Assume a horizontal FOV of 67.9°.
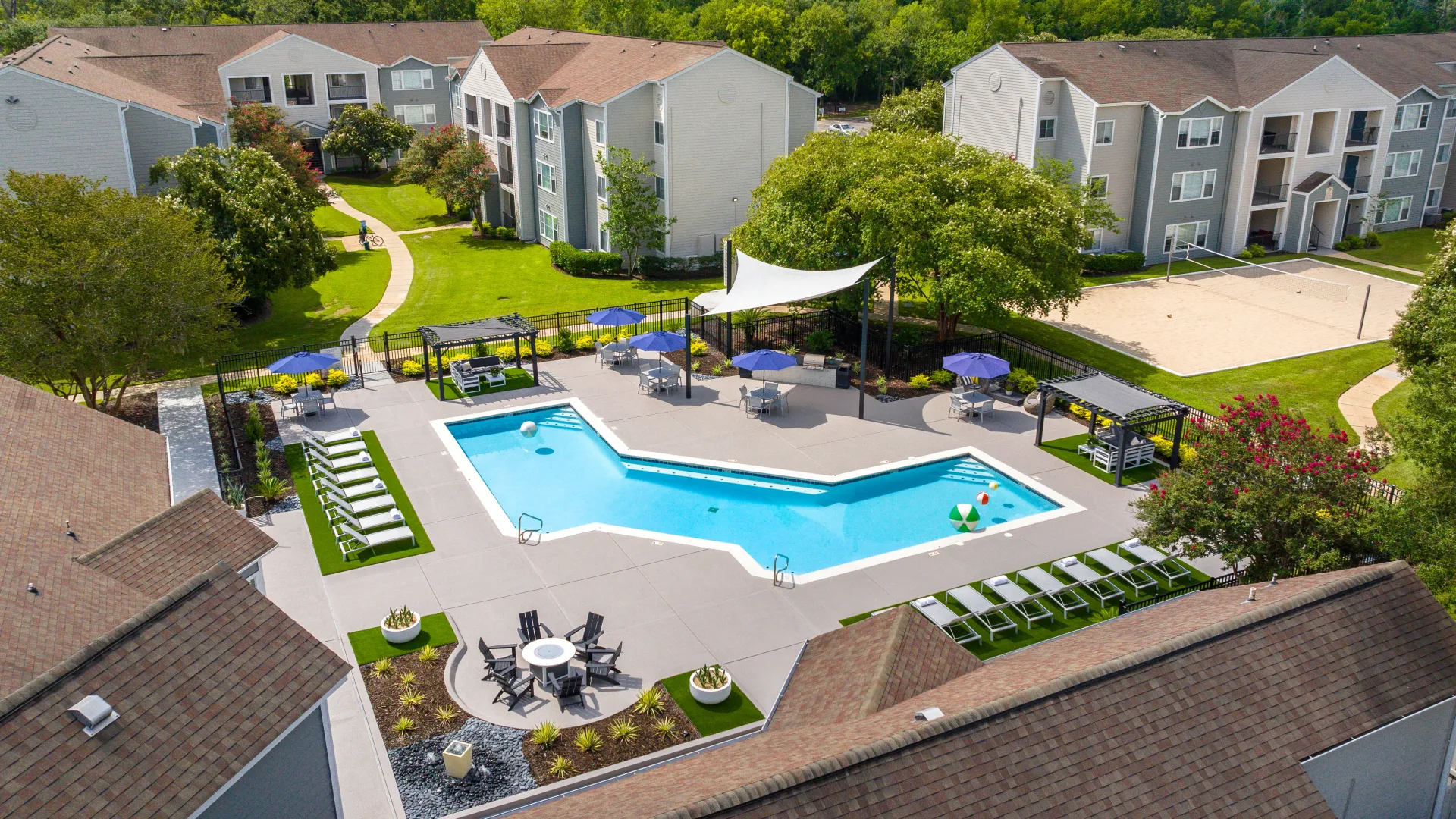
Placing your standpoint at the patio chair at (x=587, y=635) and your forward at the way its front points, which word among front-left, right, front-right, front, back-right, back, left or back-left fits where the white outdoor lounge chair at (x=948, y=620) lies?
back-left

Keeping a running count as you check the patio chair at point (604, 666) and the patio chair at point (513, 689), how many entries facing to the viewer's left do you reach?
1

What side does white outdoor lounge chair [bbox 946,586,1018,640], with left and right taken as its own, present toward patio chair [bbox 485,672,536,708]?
left

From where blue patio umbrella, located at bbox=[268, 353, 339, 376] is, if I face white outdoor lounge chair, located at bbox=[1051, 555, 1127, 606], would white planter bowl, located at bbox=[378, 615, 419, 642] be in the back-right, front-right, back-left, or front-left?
front-right

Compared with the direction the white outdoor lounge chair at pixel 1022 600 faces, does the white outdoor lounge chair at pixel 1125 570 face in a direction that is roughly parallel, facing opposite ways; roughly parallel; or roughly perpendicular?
roughly parallel

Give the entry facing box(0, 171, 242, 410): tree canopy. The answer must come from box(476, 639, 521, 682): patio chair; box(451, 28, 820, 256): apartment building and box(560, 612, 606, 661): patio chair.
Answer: the apartment building

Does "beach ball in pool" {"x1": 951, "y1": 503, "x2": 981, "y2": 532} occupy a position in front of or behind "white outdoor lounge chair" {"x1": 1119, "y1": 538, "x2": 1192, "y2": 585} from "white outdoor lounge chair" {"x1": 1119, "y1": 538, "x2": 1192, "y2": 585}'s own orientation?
in front

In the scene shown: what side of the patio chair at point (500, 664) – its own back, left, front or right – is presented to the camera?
right

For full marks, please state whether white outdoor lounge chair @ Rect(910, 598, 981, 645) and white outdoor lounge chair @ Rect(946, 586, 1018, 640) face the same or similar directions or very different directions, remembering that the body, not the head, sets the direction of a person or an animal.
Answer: same or similar directions

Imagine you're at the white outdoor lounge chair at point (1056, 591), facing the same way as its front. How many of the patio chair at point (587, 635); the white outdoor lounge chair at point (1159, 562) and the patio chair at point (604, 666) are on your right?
1

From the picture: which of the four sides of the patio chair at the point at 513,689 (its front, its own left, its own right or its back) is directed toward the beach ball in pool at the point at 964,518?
front
